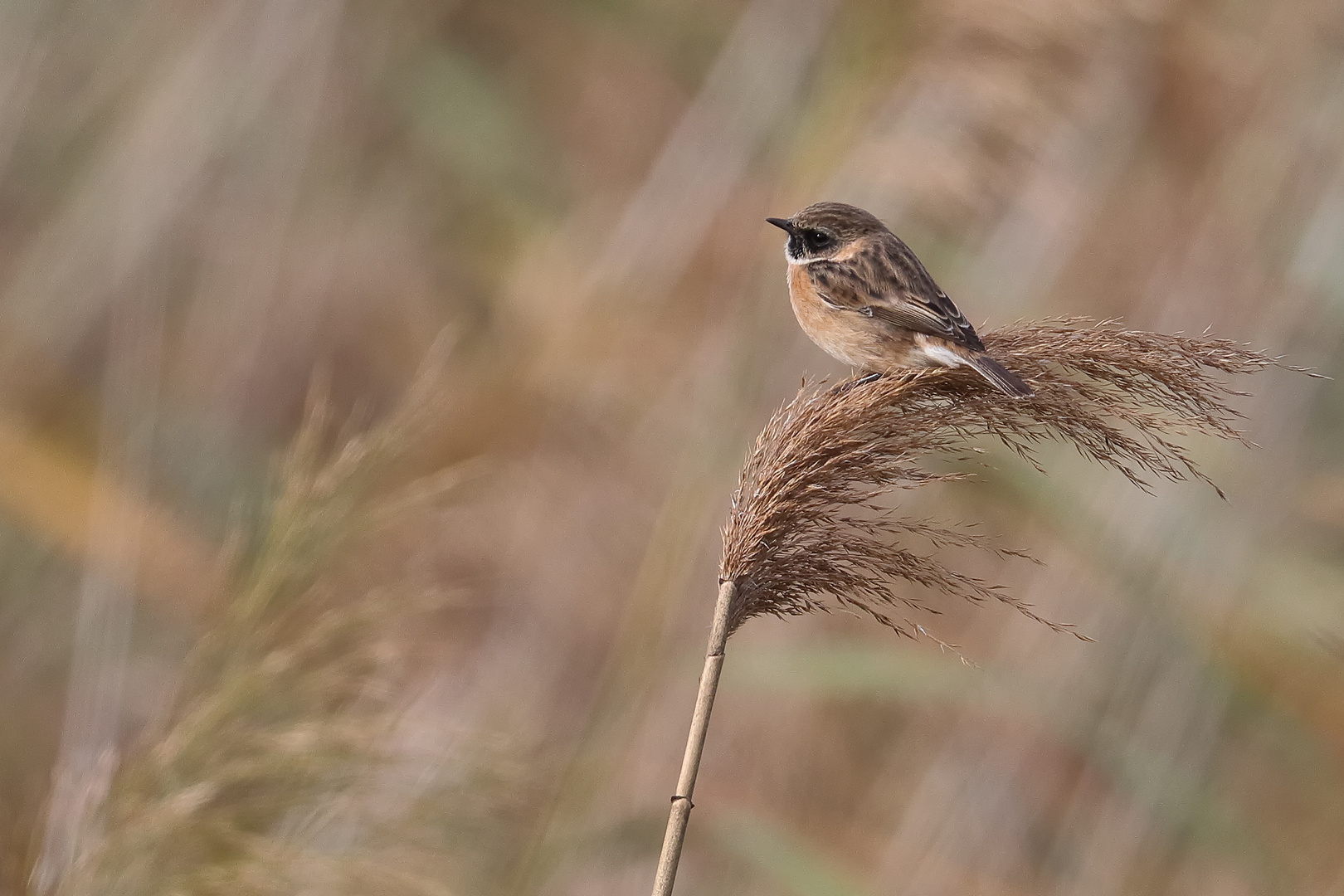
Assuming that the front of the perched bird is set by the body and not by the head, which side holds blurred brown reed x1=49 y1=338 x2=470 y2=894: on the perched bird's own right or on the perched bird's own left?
on the perched bird's own right

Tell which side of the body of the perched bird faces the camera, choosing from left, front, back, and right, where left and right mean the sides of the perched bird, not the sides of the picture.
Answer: left
